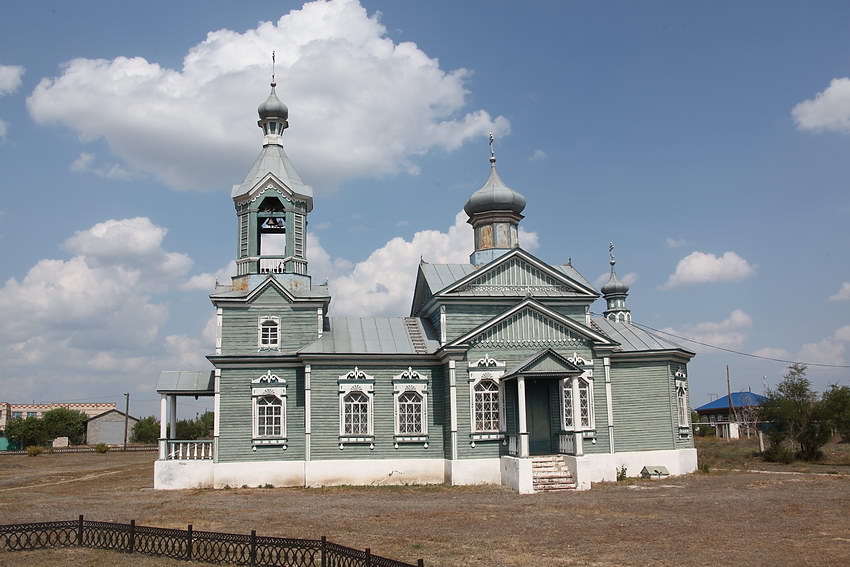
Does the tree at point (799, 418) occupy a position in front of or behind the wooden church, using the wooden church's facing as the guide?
behind

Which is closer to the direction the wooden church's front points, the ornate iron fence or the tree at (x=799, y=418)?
the ornate iron fence

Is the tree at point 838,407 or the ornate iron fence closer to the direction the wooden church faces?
the ornate iron fence

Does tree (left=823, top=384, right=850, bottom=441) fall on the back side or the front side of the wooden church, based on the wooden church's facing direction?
on the back side
